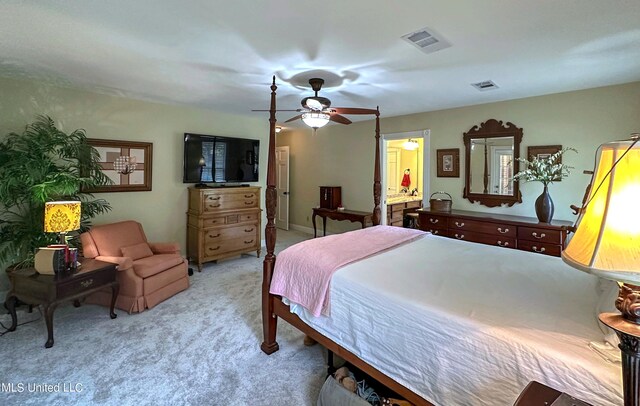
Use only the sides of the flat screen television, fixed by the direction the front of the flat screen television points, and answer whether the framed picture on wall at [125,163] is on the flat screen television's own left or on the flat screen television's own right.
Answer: on the flat screen television's own right

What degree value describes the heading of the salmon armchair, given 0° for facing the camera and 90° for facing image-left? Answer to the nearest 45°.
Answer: approximately 315°

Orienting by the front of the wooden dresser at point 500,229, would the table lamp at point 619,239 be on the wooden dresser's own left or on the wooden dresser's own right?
on the wooden dresser's own left

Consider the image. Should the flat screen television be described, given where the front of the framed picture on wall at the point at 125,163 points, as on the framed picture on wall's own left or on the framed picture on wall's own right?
on the framed picture on wall's own left

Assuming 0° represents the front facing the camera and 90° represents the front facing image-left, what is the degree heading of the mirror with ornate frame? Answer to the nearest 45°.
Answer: approximately 45°
